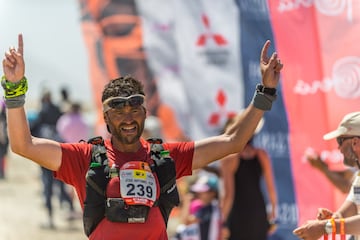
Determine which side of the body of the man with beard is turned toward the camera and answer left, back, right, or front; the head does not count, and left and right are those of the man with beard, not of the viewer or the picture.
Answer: front

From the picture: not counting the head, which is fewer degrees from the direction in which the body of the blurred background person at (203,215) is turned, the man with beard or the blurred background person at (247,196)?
the man with beard

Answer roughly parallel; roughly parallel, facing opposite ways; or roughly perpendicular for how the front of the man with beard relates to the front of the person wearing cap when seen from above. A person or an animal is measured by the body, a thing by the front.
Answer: roughly perpendicular

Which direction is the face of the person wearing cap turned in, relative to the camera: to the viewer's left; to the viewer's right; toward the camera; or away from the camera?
to the viewer's left

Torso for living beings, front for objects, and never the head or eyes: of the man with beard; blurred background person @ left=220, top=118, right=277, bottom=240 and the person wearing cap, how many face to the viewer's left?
1

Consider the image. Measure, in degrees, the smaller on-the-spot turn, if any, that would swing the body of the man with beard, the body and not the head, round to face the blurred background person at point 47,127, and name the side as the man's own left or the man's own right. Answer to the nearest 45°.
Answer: approximately 180°

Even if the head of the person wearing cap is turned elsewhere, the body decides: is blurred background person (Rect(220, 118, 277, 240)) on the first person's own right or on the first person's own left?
on the first person's own right

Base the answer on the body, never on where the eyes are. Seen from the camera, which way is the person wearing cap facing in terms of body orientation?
to the viewer's left

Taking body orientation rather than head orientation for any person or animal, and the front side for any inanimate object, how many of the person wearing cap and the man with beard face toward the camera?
1

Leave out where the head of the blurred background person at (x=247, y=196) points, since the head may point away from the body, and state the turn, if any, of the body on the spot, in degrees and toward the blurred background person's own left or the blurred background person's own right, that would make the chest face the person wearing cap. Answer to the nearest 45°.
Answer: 0° — they already face them

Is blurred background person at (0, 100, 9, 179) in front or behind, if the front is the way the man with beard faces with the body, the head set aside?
behind

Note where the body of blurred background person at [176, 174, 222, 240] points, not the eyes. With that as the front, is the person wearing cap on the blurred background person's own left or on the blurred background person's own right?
on the blurred background person's own left
